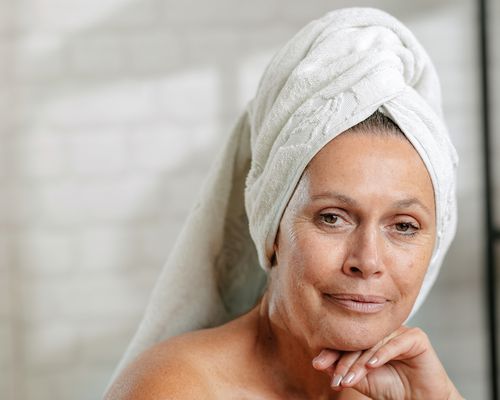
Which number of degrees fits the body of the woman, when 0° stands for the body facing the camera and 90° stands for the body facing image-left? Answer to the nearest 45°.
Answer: approximately 315°
